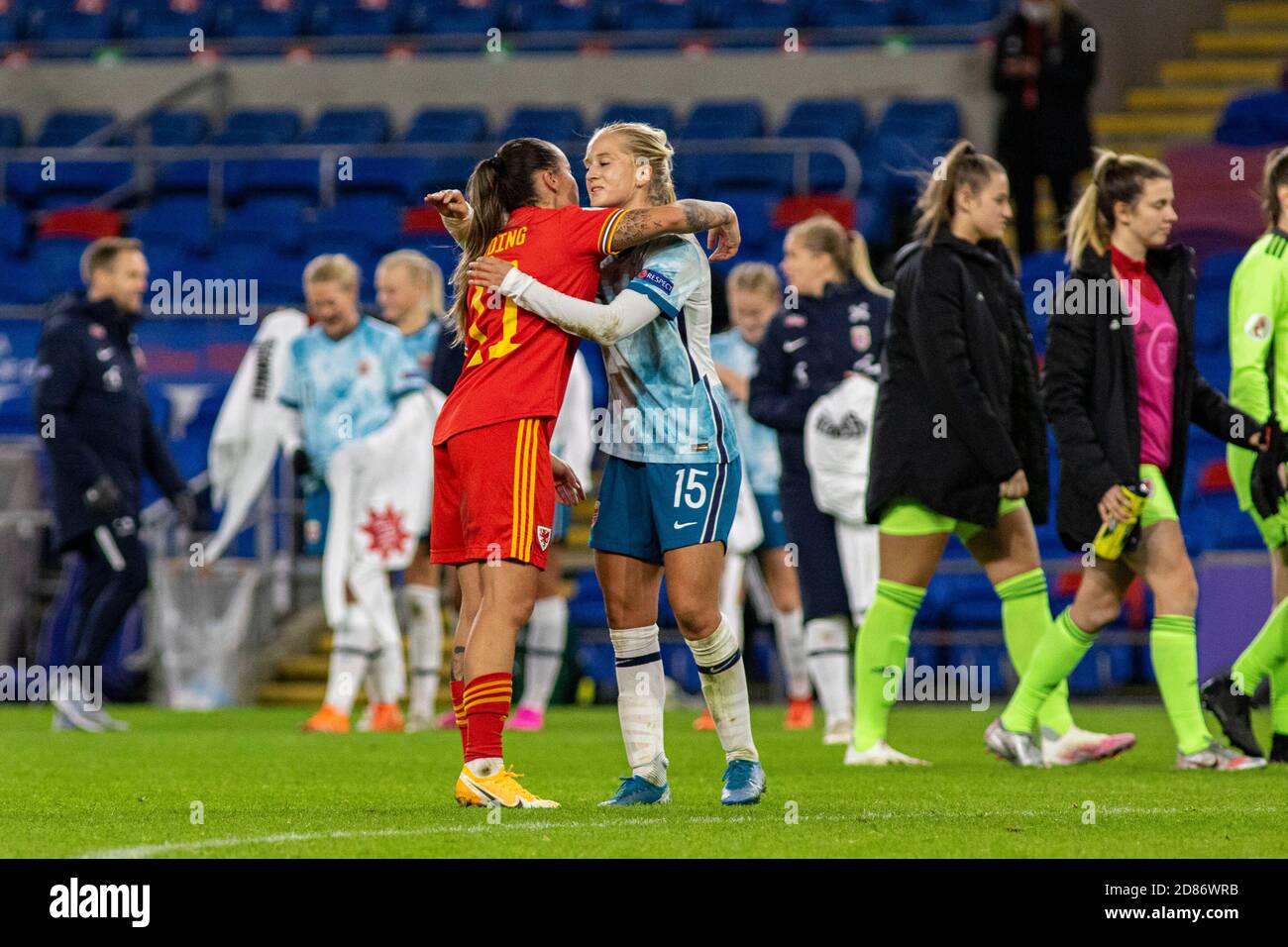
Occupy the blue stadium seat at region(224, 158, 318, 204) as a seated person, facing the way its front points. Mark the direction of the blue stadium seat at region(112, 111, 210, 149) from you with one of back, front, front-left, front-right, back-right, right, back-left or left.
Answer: back-right

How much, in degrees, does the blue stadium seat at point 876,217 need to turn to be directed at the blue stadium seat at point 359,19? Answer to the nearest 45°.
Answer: approximately 135° to its right

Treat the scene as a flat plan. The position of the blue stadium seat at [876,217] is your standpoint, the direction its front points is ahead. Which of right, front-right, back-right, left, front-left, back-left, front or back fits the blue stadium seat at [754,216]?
right

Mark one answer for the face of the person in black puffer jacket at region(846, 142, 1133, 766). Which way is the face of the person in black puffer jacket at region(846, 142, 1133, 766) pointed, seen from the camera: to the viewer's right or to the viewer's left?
to the viewer's right

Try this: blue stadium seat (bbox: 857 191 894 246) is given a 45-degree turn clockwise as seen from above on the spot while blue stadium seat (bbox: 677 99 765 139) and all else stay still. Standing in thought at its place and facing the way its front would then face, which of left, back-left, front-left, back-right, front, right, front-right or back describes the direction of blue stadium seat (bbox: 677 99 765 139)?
right

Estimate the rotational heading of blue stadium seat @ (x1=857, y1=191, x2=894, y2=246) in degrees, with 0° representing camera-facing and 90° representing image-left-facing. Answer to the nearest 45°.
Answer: approximately 0°

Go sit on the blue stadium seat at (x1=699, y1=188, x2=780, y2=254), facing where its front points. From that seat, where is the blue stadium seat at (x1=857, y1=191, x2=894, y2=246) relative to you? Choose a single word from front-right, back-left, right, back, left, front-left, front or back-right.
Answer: left

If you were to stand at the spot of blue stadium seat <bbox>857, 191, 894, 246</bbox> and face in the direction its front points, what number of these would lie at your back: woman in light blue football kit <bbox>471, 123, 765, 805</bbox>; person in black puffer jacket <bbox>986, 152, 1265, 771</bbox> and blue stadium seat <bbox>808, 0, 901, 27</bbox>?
1

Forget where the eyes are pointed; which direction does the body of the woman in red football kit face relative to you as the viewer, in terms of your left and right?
facing away from the viewer and to the right of the viewer

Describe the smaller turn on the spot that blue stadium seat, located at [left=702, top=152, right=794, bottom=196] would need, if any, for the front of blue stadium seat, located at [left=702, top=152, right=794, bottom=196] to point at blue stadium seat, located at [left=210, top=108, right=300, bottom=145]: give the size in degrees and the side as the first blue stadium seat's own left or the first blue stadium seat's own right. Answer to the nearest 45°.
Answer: approximately 90° to the first blue stadium seat's own right

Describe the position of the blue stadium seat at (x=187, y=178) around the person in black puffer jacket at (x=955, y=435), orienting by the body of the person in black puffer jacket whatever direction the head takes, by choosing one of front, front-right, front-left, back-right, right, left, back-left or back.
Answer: back-left

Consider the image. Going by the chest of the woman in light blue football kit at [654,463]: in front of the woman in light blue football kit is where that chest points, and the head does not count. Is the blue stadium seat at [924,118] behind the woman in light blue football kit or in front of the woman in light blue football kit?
behind

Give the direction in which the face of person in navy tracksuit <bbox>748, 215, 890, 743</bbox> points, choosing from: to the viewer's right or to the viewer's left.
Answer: to the viewer's left
